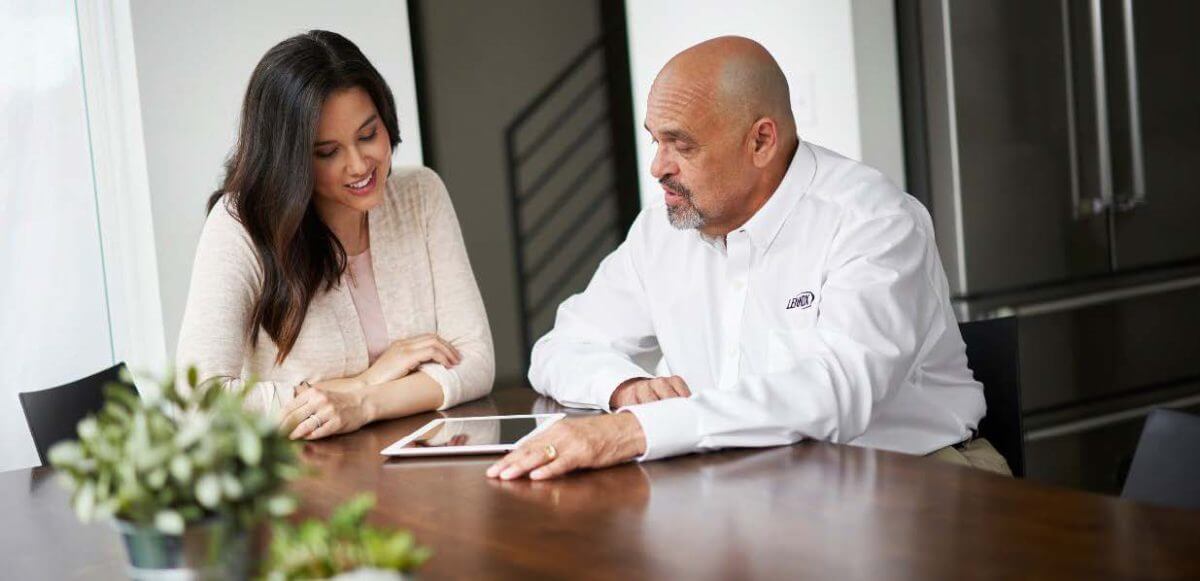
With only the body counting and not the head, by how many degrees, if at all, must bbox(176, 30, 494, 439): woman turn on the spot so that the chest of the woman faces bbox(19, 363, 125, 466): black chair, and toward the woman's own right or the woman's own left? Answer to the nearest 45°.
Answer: approximately 135° to the woman's own right

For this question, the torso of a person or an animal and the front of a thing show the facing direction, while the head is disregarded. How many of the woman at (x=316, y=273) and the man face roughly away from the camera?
0

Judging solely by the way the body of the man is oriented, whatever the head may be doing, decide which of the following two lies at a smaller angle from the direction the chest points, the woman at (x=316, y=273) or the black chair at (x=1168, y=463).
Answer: the woman

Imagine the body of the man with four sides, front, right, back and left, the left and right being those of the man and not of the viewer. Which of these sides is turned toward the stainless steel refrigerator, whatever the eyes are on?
back

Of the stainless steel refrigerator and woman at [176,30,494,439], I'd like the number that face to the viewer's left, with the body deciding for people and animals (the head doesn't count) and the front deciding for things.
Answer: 0

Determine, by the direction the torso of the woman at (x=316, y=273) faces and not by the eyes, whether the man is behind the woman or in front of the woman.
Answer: in front

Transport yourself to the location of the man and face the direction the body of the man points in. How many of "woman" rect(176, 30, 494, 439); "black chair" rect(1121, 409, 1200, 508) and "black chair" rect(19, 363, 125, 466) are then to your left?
1

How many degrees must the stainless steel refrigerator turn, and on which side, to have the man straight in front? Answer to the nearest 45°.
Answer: approximately 45° to its right

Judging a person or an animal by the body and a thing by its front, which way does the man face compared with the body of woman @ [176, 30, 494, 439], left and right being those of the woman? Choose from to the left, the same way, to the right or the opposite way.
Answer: to the right

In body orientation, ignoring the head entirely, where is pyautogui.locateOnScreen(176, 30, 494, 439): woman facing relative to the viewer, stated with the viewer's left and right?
facing the viewer and to the right of the viewer

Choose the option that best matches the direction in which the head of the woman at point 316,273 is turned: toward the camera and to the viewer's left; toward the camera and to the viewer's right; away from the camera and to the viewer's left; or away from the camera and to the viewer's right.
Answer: toward the camera and to the viewer's right

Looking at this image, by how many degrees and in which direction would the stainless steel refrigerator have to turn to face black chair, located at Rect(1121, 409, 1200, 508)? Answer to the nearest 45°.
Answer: approximately 45° to its right

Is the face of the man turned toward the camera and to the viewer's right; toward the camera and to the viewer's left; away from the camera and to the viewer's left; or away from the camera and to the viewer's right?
toward the camera and to the viewer's left

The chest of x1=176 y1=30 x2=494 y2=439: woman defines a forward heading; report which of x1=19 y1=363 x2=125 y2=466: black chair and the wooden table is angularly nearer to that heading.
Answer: the wooden table
